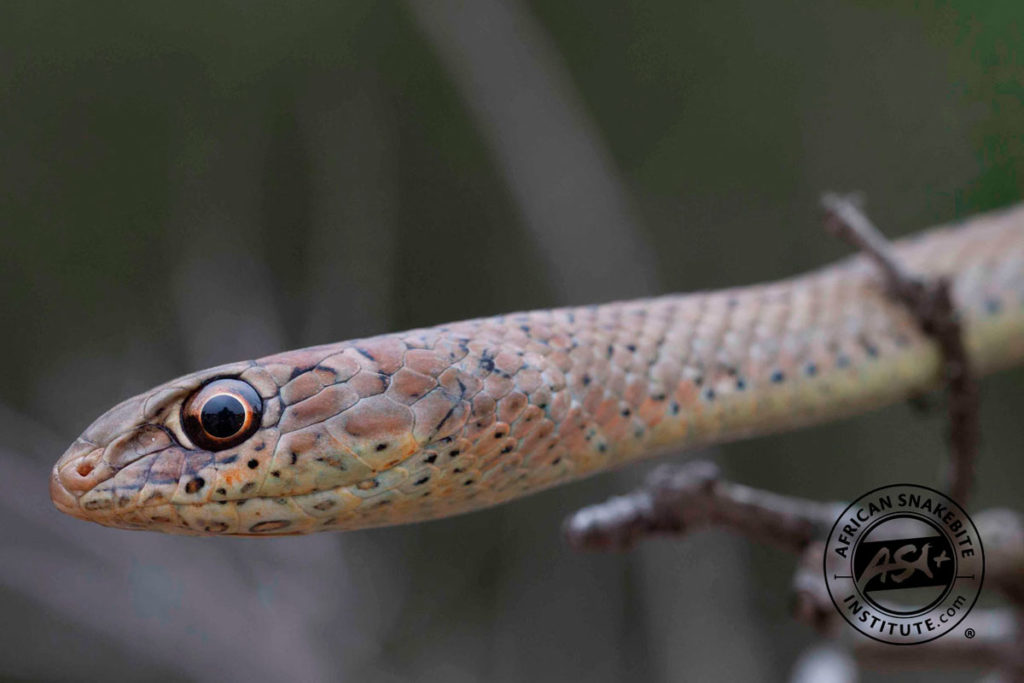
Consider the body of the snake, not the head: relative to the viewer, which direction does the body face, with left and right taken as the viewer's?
facing to the left of the viewer

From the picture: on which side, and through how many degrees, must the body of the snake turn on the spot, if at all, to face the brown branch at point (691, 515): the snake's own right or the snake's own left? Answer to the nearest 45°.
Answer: approximately 135° to the snake's own right
